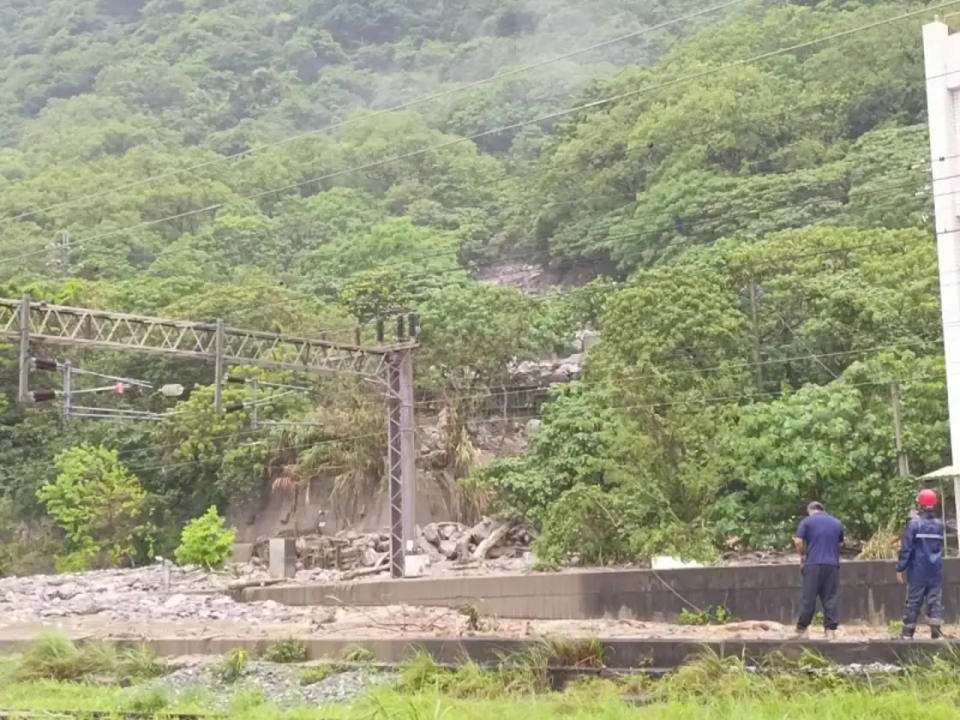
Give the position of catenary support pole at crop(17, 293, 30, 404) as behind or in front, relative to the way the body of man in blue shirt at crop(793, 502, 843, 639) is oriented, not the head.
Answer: in front

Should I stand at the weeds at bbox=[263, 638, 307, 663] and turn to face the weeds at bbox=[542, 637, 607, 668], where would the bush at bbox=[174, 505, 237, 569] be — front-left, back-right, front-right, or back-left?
back-left

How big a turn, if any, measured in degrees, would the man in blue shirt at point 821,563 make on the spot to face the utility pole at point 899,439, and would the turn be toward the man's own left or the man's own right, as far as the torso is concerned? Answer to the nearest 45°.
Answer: approximately 45° to the man's own right

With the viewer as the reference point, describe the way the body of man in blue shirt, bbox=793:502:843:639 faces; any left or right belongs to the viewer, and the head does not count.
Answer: facing away from the viewer and to the left of the viewer

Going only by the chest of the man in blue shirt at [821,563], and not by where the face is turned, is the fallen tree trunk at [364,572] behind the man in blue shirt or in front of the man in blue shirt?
in front

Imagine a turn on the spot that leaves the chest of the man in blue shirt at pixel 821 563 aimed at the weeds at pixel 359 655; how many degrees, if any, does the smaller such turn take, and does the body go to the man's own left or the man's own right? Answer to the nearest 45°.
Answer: approximately 45° to the man's own left

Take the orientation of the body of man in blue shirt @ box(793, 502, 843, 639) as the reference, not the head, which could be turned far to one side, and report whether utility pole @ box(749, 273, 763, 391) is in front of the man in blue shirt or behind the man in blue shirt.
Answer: in front

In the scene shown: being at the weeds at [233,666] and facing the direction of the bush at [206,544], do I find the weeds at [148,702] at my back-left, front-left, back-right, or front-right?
back-left

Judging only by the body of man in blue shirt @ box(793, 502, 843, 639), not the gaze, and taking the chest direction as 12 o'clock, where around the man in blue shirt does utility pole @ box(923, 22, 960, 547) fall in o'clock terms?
The utility pole is roughly at 2 o'clock from the man in blue shirt.
